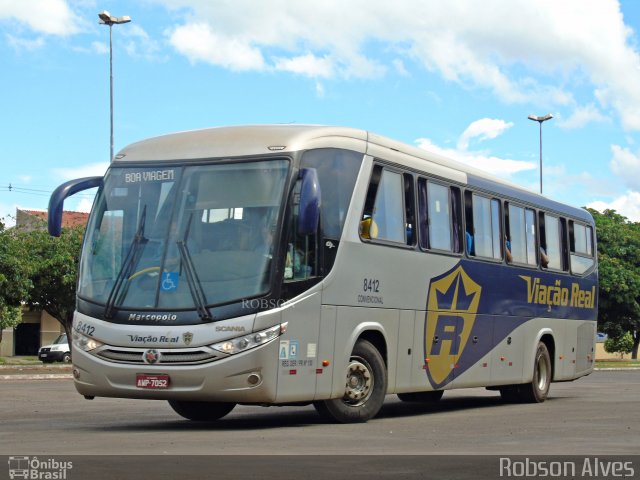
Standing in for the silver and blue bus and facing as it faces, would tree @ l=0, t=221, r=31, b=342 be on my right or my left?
on my right

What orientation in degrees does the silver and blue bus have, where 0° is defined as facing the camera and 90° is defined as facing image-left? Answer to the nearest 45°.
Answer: approximately 45°
